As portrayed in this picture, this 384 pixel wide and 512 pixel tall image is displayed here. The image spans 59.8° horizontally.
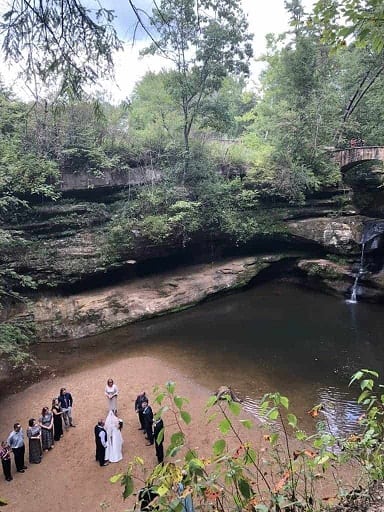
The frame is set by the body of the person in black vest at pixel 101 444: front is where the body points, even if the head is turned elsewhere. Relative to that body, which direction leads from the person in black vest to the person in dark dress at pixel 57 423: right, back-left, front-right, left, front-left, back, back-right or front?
left

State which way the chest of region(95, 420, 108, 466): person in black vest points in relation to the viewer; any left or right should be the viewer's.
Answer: facing away from the viewer and to the right of the viewer

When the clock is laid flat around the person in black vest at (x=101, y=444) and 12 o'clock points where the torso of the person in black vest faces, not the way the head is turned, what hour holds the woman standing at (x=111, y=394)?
The woman standing is roughly at 11 o'clock from the person in black vest.

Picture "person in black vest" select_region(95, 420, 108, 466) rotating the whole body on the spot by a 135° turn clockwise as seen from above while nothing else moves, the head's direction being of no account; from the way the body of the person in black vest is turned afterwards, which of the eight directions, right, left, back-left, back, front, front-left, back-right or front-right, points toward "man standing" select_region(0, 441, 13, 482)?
right

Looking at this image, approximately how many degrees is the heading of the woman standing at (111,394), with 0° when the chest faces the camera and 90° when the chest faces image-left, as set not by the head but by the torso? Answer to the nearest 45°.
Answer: approximately 0°

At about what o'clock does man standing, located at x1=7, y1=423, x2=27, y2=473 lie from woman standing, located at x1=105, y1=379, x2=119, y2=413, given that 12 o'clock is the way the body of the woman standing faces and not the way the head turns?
The man standing is roughly at 2 o'clock from the woman standing.

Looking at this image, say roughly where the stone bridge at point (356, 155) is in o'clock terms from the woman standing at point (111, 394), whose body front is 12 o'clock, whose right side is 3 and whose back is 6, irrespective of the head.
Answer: The stone bridge is roughly at 8 o'clock from the woman standing.

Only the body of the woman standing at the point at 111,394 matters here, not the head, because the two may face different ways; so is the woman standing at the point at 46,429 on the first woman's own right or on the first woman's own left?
on the first woman's own right

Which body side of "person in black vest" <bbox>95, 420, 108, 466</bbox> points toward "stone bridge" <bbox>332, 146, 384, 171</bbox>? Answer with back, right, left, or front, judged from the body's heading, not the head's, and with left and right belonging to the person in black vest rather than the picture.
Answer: front

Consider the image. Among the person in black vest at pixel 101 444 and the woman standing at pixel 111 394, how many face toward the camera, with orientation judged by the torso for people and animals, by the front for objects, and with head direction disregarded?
1

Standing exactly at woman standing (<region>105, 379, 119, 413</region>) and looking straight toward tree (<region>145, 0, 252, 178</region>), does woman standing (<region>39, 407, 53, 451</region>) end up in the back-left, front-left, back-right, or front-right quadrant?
back-left
